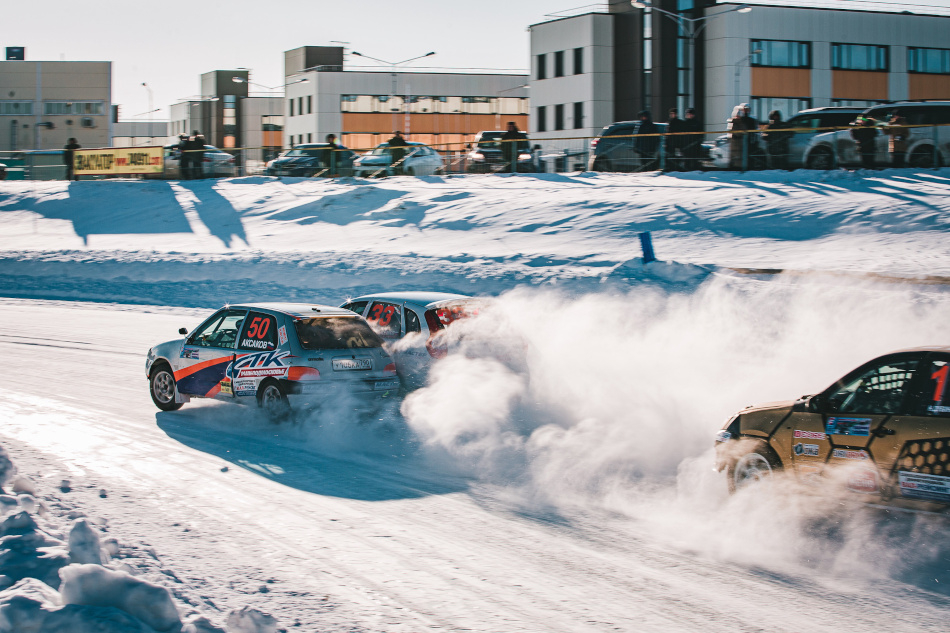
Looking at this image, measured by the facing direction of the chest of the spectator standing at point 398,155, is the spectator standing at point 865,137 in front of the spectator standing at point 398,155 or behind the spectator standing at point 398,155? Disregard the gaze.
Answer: in front

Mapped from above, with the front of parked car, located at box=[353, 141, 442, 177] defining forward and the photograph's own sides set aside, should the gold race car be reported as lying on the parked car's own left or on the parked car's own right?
on the parked car's own left

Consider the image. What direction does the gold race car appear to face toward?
to the viewer's left

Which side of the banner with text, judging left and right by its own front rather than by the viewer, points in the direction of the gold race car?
front

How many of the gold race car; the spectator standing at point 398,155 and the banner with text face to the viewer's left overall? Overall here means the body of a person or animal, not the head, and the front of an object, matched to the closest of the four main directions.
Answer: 1

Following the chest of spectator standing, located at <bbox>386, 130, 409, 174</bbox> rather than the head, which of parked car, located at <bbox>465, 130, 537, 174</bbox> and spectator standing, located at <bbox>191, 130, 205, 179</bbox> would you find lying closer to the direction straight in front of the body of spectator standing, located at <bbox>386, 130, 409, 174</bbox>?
the parked car

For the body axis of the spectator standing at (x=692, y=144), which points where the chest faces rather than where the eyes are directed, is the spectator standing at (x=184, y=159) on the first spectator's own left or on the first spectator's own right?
on the first spectator's own right

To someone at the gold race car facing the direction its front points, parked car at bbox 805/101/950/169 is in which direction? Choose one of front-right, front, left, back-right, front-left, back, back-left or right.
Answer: right

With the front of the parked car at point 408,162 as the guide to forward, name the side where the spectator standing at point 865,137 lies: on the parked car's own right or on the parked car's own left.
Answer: on the parked car's own left

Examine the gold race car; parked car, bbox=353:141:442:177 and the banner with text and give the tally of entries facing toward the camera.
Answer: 1

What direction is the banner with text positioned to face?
toward the camera

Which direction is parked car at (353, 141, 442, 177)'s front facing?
to the viewer's left
